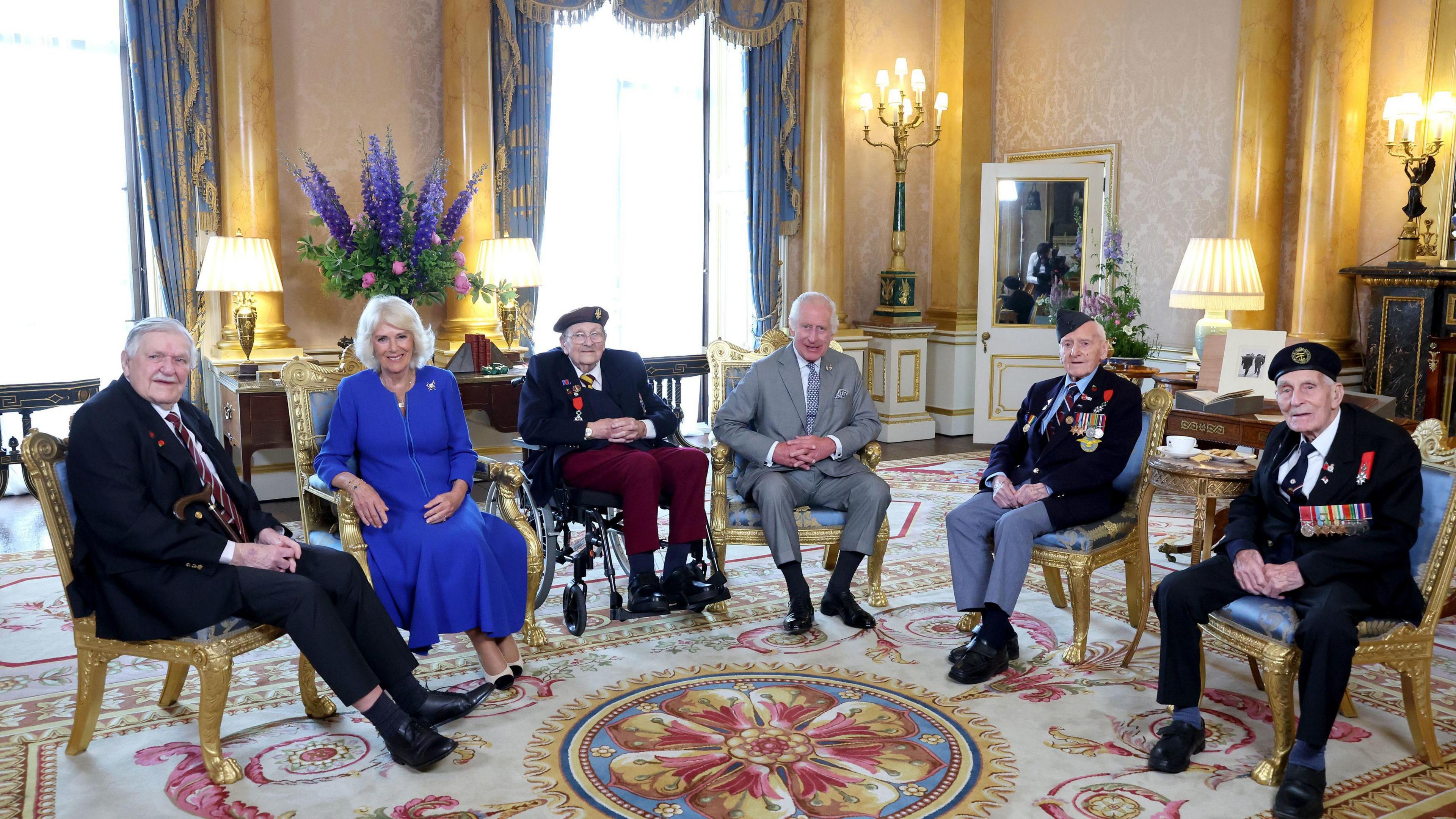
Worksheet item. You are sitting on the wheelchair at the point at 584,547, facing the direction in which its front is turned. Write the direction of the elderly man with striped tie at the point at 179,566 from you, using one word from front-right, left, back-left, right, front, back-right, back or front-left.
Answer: right

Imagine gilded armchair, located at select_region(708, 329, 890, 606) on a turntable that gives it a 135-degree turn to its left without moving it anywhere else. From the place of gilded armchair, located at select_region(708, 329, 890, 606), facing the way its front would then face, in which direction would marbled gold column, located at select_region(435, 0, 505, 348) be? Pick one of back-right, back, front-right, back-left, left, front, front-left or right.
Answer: left

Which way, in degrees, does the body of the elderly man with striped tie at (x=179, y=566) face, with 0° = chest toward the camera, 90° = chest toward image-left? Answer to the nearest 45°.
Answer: approximately 315°

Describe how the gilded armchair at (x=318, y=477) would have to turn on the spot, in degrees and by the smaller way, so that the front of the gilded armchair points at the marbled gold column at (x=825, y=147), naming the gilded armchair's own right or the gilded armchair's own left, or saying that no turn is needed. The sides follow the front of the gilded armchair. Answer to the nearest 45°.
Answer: approximately 90° to the gilded armchair's own left

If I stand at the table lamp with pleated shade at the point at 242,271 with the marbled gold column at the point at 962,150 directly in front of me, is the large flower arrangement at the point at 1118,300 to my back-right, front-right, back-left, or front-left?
front-right

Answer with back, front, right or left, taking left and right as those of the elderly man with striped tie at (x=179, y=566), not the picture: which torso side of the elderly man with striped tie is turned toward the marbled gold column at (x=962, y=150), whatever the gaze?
left

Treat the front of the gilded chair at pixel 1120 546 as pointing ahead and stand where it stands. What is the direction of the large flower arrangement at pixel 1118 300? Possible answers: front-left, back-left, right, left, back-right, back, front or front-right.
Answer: back-right

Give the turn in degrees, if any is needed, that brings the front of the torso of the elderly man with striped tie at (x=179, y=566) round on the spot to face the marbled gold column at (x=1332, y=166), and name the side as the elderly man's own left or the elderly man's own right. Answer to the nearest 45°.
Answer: approximately 45° to the elderly man's own left

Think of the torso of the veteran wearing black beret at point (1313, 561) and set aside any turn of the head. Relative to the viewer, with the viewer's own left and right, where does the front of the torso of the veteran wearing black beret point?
facing the viewer and to the left of the viewer

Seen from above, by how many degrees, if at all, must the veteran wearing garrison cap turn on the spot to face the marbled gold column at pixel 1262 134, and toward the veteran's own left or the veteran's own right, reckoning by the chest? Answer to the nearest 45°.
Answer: approximately 135° to the veteran's own right

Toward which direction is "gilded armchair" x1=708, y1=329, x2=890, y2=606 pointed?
toward the camera

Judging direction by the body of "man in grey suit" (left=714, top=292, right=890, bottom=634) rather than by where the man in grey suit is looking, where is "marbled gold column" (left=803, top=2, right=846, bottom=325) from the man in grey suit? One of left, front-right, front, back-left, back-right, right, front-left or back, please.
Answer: back

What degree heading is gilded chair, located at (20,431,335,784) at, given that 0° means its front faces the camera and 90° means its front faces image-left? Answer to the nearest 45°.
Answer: approximately 315°

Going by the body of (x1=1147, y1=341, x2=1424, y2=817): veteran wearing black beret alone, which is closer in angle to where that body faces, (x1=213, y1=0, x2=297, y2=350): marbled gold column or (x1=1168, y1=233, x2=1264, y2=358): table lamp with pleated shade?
the marbled gold column

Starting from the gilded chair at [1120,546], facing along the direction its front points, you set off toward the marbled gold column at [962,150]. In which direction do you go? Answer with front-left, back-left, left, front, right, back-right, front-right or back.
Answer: back-right

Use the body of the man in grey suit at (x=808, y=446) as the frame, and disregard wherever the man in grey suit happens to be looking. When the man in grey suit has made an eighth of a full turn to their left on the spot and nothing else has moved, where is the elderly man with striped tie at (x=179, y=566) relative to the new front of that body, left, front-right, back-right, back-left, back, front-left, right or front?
right
